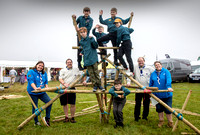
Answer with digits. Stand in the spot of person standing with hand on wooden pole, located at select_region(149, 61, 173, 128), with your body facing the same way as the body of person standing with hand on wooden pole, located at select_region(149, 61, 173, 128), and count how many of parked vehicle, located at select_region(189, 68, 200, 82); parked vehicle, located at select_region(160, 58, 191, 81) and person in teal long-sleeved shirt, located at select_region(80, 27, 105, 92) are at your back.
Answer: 2

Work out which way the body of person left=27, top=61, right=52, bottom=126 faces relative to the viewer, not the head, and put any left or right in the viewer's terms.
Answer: facing the viewer and to the right of the viewer

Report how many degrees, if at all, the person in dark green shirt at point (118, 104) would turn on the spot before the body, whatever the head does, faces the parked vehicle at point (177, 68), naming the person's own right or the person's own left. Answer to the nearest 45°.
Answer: approximately 135° to the person's own left

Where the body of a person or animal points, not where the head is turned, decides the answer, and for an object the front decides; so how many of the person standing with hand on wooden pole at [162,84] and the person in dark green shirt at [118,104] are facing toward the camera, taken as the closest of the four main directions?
2

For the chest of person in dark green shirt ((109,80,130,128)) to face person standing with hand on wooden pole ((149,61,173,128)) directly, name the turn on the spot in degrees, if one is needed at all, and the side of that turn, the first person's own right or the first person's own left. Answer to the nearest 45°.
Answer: approximately 90° to the first person's own left

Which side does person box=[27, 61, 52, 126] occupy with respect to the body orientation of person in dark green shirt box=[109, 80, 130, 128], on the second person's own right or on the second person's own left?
on the second person's own right

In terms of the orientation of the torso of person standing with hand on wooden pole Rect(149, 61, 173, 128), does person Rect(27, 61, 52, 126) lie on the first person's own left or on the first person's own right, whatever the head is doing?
on the first person's own right

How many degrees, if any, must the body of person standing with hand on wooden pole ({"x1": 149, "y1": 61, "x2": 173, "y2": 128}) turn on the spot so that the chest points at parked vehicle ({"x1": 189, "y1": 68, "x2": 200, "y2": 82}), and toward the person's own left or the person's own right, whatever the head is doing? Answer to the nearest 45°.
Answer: approximately 180°
